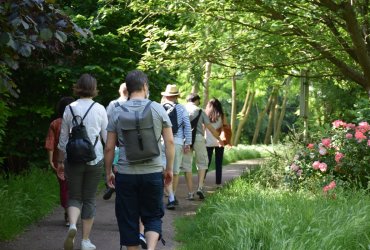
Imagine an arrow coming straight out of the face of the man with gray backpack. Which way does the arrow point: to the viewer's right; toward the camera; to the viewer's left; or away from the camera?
away from the camera

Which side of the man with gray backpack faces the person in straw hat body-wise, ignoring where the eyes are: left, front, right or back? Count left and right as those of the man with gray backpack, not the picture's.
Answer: front

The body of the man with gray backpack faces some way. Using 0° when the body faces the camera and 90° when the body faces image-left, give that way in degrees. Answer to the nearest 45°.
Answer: approximately 180°

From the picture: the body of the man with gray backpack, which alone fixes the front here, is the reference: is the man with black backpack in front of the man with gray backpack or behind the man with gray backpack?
in front

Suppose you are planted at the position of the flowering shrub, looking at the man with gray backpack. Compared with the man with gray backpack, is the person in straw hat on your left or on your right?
right
